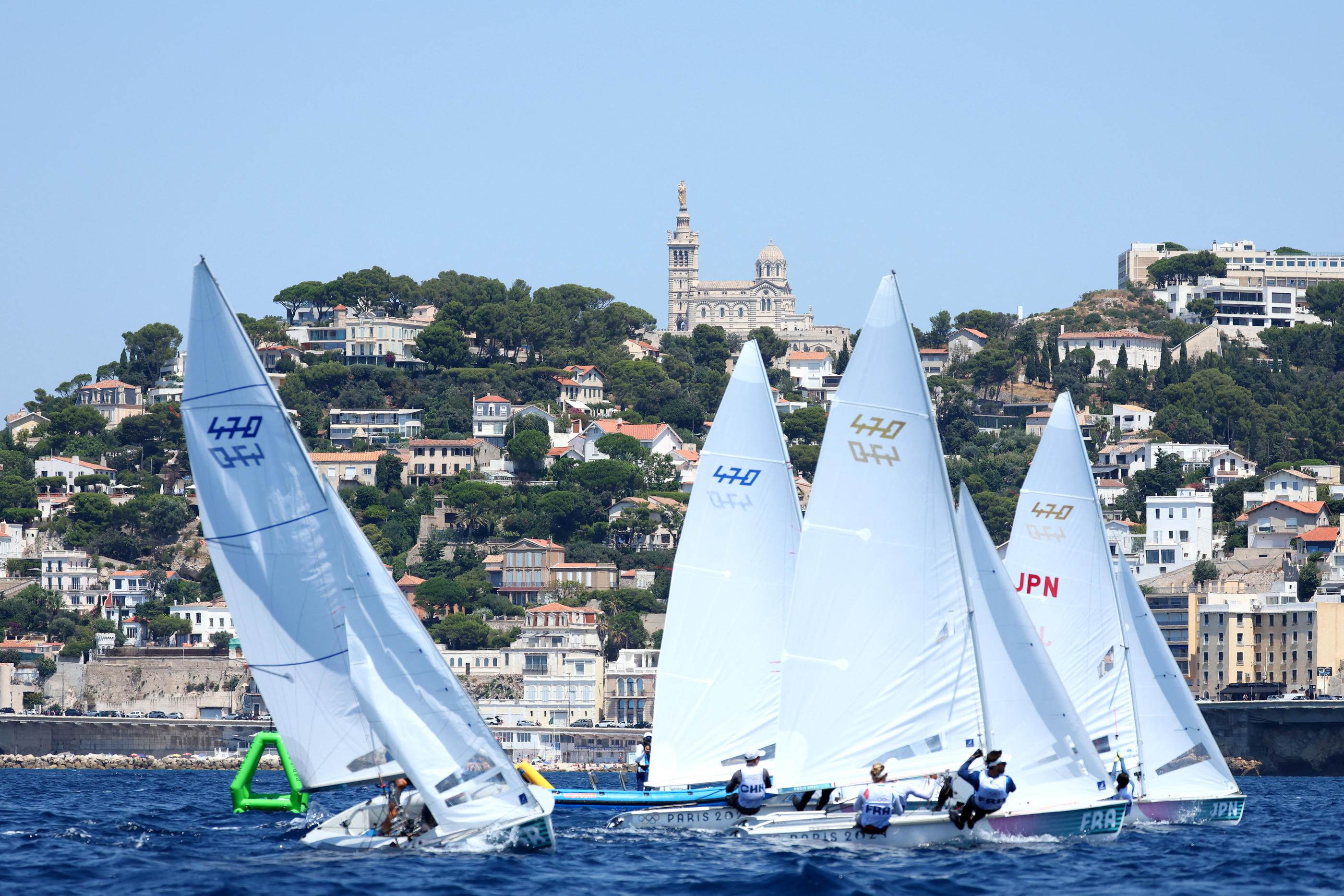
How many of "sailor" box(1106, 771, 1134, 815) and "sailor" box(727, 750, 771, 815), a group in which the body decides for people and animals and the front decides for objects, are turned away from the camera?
2

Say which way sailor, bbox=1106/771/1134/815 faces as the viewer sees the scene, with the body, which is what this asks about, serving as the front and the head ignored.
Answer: away from the camera

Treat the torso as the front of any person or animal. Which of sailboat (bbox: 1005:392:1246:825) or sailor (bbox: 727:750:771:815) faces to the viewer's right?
the sailboat

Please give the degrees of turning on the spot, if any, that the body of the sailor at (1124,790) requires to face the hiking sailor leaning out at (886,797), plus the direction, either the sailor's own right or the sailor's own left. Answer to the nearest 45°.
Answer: approximately 135° to the sailor's own left

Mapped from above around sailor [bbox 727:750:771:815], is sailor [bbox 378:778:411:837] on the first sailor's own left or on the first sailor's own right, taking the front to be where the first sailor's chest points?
on the first sailor's own left

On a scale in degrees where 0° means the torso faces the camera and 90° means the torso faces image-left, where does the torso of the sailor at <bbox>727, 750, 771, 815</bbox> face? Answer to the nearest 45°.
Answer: approximately 180°

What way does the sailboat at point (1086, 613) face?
to the viewer's right

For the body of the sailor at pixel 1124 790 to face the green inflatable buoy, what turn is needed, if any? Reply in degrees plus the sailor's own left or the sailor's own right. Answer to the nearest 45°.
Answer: approximately 90° to the sailor's own left

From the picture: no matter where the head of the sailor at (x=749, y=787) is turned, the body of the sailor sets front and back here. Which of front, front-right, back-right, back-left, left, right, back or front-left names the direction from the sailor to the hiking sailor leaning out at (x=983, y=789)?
back-right

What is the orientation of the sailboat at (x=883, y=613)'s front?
to the viewer's right
